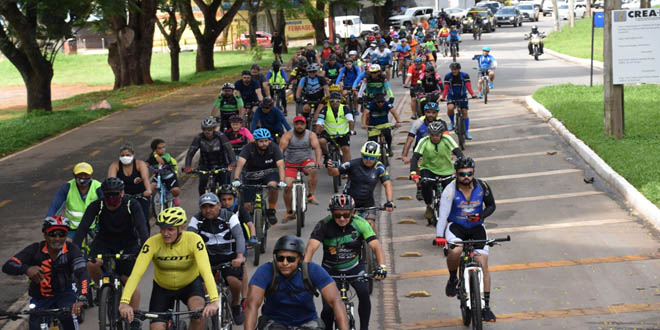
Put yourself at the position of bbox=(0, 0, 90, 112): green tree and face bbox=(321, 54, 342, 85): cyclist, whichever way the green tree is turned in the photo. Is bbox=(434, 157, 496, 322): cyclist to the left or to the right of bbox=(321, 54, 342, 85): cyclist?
right

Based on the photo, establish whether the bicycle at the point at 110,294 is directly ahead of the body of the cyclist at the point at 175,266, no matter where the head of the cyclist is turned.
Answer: no

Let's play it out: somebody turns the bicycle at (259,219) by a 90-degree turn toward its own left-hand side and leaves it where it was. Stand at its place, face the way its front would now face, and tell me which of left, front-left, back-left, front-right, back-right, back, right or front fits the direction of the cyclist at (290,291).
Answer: right

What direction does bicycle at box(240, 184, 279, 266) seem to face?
toward the camera

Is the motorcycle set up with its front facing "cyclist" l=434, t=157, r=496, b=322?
yes

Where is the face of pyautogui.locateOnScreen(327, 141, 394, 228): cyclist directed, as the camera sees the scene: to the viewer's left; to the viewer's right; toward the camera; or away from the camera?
toward the camera

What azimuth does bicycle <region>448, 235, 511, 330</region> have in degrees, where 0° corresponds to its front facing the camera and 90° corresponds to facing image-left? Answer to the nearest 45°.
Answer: approximately 0°

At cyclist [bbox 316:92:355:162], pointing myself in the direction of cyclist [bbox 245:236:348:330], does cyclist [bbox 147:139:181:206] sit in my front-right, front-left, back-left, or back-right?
front-right

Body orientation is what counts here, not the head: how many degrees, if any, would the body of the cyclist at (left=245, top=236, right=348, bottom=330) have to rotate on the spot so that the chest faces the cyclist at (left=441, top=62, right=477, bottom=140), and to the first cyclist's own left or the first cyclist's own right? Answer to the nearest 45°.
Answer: approximately 180°

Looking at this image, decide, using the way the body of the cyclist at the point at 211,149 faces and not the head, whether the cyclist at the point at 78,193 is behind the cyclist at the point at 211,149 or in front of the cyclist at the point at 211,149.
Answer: in front

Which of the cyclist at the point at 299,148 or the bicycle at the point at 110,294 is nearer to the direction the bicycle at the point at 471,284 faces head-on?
the bicycle

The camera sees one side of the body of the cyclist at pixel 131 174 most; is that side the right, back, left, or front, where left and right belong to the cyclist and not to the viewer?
front

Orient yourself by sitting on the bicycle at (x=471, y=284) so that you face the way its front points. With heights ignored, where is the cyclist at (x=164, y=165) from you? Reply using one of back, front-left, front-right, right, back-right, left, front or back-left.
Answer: back-right

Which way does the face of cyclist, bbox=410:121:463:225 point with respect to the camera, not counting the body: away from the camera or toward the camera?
toward the camera

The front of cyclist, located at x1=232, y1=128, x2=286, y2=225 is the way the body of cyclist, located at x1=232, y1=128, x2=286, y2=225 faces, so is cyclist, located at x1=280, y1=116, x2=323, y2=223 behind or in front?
behind

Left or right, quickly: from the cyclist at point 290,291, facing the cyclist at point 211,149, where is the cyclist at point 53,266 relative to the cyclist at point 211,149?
left

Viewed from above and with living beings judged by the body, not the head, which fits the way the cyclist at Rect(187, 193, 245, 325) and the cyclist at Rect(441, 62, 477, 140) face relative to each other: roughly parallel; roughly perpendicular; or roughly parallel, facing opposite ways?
roughly parallel

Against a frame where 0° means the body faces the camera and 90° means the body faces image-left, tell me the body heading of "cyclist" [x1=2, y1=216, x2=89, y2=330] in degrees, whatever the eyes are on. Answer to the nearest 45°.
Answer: approximately 0°

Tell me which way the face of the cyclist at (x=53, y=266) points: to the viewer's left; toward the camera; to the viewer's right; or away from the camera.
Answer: toward the camera

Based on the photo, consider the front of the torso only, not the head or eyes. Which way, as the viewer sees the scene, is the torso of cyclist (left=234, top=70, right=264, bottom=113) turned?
toward the camera

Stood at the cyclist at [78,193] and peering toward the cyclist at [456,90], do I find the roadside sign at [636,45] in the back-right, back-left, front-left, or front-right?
front-right
